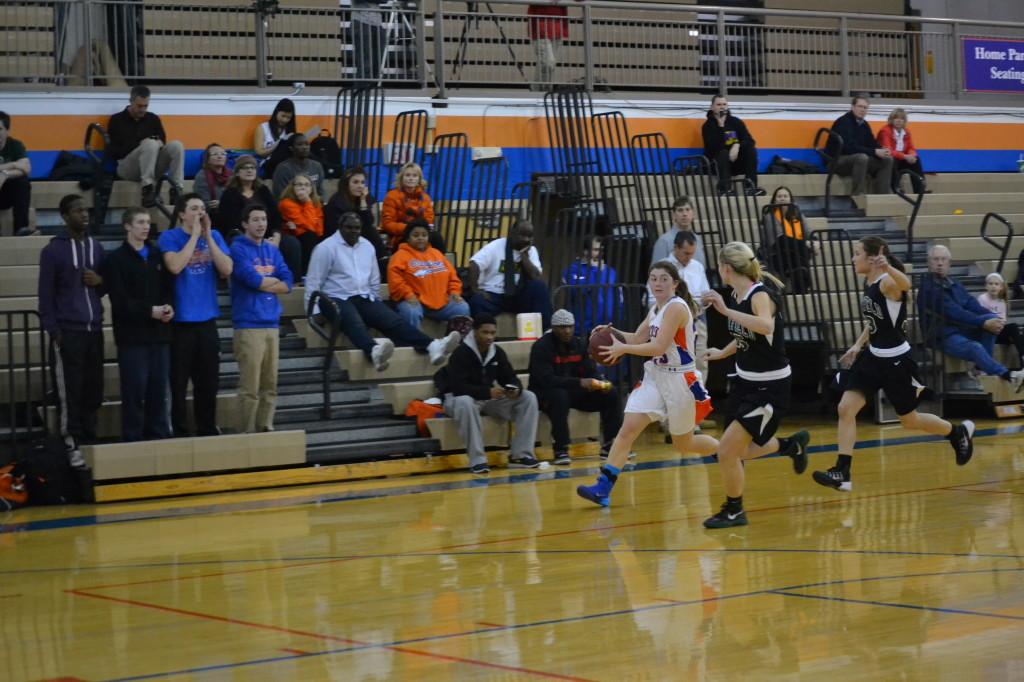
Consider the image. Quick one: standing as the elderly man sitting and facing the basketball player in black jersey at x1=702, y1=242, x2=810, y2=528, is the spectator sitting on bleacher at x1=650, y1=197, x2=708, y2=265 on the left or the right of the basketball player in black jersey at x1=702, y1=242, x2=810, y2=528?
right

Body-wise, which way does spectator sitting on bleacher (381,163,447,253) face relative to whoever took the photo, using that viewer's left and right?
facing the viewer

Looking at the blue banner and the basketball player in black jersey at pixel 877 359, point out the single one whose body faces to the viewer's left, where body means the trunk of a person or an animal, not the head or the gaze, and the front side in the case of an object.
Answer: the basketball player in black jersey

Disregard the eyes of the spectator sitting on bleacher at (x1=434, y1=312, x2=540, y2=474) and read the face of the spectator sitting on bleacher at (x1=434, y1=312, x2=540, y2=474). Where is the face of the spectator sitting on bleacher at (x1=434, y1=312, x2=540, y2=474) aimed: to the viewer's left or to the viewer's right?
to the viewer's right

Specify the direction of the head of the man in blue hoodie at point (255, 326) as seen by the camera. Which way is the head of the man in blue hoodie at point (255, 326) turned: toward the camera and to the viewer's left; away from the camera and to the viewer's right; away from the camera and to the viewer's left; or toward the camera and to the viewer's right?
toward the camera and to the viewer's right

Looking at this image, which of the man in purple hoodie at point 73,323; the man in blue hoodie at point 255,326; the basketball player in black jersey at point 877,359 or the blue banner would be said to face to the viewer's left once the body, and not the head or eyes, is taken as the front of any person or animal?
the basketball player in black jersey

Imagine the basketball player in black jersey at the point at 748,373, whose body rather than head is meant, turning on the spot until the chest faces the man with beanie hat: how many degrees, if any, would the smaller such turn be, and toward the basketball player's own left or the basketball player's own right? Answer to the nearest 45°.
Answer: approximately 45° to the basketball player's own right

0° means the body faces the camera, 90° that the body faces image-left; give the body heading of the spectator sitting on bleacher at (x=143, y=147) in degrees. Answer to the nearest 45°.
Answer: approximately 315°

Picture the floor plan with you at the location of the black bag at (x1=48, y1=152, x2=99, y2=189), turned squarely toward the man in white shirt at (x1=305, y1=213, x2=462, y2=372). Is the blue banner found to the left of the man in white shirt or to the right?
left

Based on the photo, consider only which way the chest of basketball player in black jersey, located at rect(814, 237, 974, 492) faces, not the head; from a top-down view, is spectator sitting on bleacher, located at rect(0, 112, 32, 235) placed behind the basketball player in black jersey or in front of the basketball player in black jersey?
in front

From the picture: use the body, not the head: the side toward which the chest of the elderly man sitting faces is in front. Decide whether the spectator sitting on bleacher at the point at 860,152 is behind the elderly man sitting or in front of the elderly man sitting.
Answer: behind

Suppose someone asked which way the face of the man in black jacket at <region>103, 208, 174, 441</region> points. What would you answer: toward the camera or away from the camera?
toward the camera

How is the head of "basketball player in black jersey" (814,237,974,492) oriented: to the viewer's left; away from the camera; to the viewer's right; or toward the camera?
to the viewer's left

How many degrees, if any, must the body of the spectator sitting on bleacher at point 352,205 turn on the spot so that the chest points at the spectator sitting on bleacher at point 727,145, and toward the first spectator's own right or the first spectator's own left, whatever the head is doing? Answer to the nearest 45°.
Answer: approximately 90° to the first spectator's own left

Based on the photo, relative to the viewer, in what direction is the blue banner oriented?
toward the camera

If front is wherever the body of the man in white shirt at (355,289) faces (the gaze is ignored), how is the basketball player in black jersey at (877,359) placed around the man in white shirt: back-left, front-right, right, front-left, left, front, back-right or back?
front

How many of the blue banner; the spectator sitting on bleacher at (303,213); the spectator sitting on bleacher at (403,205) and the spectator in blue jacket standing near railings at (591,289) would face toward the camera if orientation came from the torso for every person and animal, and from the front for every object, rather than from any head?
4

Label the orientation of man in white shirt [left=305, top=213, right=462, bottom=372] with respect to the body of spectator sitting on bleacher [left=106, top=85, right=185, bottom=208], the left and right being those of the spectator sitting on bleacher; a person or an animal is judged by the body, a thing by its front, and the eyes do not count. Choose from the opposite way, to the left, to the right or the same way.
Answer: the same way
